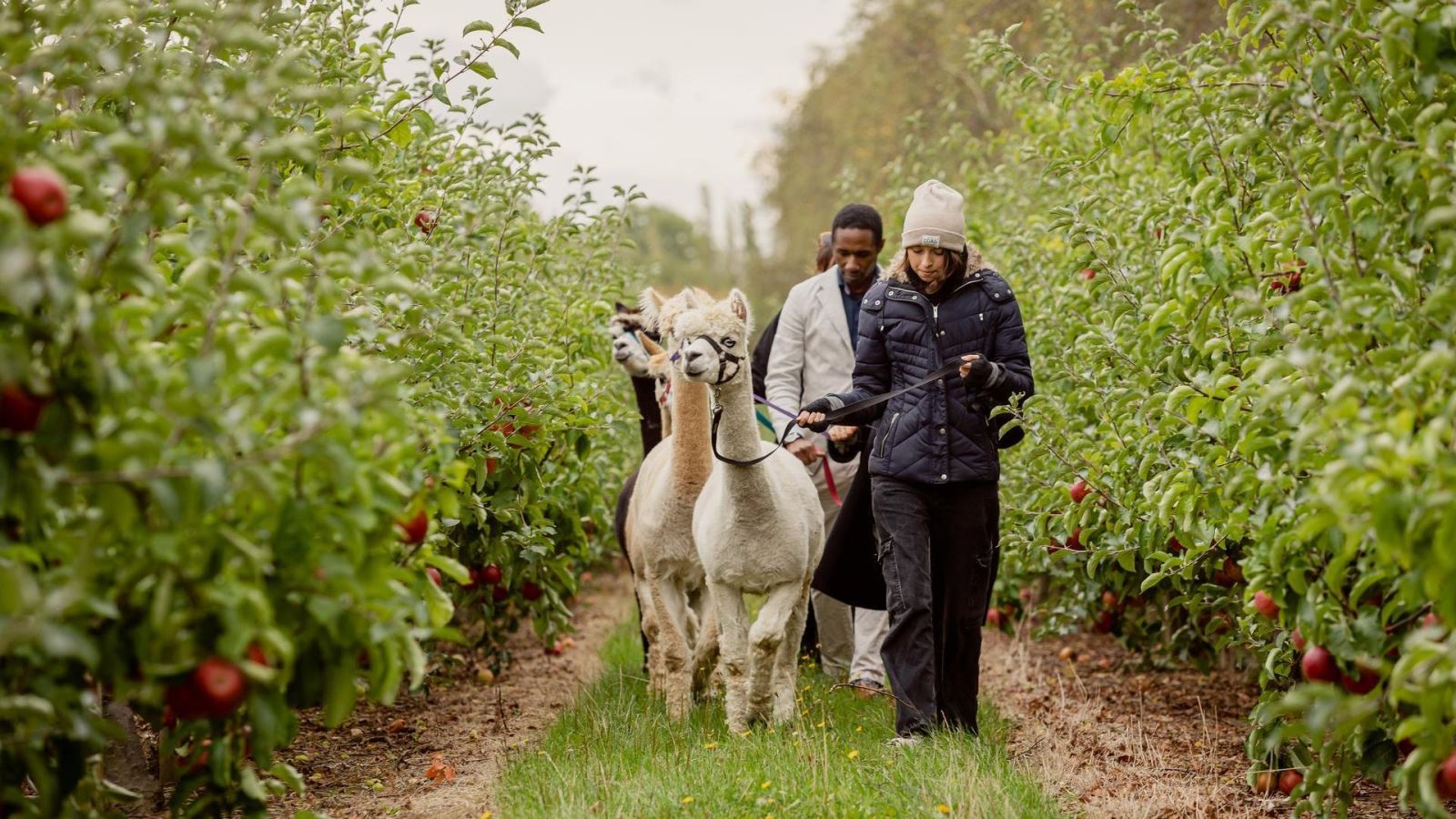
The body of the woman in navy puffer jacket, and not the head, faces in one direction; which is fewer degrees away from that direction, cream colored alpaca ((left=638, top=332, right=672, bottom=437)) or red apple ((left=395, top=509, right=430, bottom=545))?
the red apple

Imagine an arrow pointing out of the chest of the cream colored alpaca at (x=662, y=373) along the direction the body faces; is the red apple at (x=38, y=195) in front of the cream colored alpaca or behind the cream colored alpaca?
in front

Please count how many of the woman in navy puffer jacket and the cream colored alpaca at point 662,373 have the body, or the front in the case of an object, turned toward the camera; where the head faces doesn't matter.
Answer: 2

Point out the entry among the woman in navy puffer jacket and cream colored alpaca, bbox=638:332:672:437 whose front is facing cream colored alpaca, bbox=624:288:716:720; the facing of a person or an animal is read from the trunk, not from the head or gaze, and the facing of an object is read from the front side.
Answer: cream colored alpaca, bbox=638:332:672:437

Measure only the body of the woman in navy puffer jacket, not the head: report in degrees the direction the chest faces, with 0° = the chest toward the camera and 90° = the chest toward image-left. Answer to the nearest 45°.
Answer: approximately 0°

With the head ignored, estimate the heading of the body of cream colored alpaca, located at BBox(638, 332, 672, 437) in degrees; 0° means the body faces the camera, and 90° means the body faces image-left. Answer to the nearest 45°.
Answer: approximately 0°

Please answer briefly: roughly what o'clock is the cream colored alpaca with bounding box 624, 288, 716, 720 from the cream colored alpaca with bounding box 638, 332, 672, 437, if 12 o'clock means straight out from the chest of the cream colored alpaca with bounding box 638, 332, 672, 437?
the cream colored alpaca with bounding box 624, 288, 716, 720 is roughly at 12 o'clock from the cream colored alpaca with bounding box 638, 332, 672, 437.

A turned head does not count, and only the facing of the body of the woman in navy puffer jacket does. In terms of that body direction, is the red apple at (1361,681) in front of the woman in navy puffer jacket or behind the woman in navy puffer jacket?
in front
